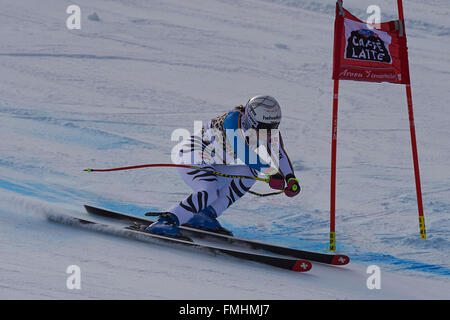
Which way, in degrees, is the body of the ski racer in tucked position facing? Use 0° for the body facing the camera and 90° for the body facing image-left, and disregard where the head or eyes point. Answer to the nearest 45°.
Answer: approximately 315°
